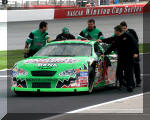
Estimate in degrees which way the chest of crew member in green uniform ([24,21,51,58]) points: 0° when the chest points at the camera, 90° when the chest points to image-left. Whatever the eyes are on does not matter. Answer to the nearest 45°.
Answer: approximately 315°

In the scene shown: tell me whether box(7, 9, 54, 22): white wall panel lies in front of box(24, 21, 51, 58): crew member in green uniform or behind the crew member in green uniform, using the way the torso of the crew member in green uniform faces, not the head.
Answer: behind

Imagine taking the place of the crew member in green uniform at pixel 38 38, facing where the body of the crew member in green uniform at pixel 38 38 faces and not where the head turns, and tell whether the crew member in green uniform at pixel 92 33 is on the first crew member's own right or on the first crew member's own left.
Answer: on the first crew member's own left

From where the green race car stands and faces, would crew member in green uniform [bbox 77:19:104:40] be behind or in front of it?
behind

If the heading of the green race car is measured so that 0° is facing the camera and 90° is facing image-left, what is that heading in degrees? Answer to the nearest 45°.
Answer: approximately 45°

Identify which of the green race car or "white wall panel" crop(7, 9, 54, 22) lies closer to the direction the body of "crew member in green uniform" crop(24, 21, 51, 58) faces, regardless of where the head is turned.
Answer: the green race car

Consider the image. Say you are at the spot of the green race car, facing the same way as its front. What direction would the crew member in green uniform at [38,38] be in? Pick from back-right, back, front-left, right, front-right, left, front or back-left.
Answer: back-right
